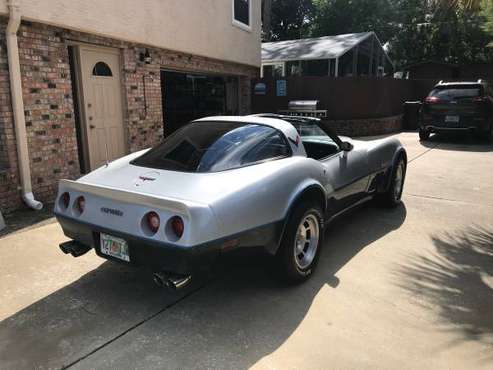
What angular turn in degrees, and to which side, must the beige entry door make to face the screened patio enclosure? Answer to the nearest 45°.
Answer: approximately 90° to its left

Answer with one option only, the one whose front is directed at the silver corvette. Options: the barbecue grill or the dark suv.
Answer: the barbecue grill

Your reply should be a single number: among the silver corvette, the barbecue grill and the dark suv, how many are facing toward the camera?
1

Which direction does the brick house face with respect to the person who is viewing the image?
facing the viewer and to the right of the viewer

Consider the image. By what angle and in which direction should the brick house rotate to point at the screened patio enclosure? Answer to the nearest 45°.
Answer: approximately 90° to its left

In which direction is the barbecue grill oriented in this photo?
toward the camera

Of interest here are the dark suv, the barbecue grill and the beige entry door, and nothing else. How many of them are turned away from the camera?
1

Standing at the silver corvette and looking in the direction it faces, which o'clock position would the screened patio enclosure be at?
The screened patio enclosure is roughly at 11 o'clock from the silver corvette.

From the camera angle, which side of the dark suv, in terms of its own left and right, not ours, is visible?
back

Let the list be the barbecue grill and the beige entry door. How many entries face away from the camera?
0

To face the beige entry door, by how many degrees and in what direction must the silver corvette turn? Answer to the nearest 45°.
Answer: approximately 90° to its left

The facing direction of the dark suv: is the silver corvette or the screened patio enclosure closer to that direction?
the screened patio enclosure

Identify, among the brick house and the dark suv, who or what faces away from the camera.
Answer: the dark suv

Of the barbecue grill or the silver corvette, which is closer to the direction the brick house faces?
the silver corvette

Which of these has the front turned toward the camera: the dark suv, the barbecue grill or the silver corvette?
the barbecue grill

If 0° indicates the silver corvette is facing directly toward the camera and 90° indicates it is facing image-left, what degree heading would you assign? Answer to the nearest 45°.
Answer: approximately 225°
